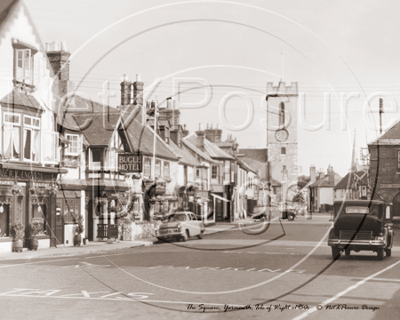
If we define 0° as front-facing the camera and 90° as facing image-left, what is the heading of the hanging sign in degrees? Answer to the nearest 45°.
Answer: approximately 0°

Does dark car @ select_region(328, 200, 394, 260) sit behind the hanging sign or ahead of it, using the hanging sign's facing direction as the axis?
ahead
